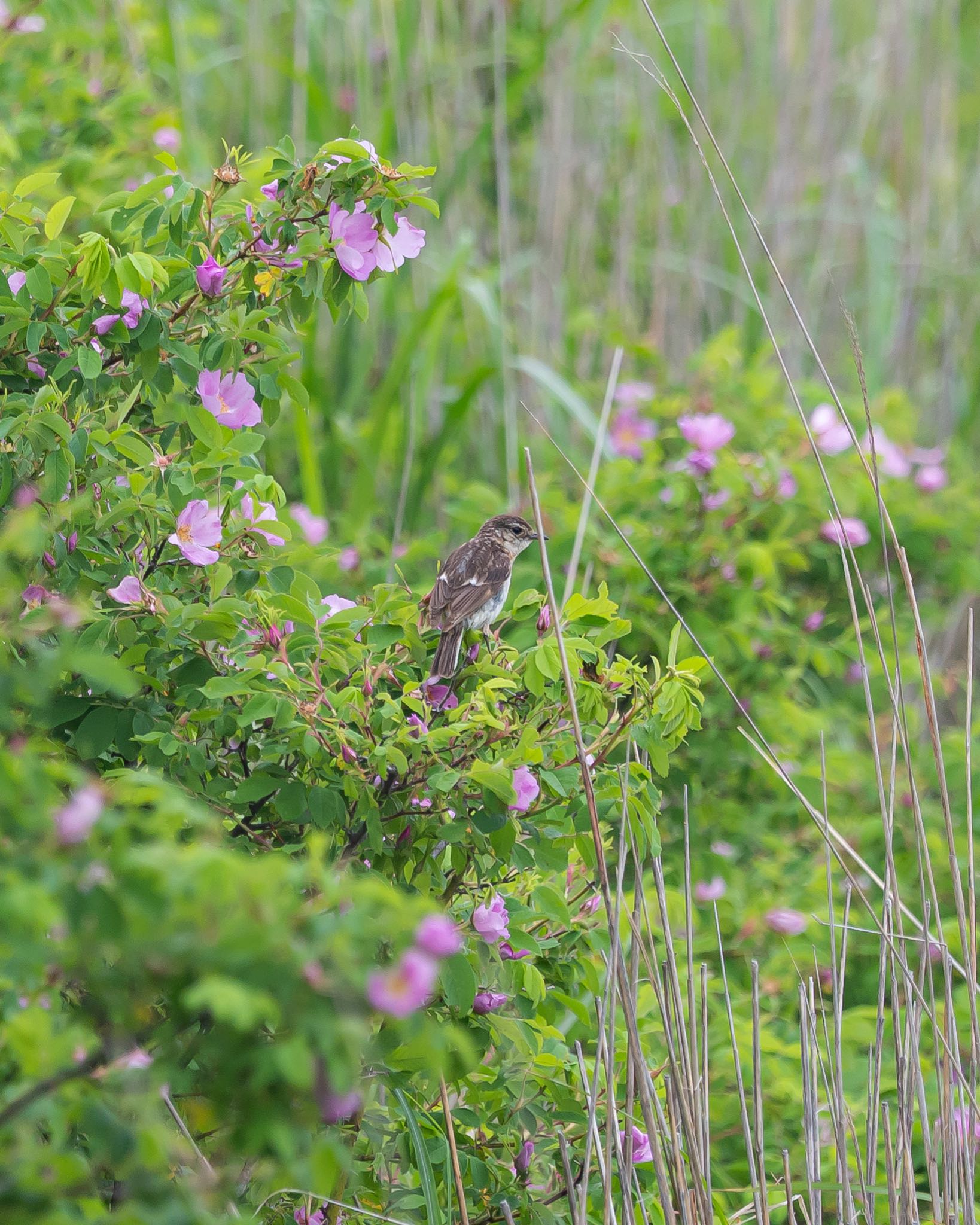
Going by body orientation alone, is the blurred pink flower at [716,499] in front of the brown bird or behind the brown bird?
in front

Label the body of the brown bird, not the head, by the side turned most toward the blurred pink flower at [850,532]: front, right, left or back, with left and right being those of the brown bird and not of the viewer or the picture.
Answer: front

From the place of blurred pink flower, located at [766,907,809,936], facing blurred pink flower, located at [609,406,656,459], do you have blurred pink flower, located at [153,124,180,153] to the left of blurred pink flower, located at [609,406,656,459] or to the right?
left

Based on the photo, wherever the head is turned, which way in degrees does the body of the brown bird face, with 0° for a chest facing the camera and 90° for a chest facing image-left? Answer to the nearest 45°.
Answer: approximately 225°

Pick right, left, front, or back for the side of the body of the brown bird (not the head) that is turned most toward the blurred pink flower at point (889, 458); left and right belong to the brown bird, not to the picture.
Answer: front

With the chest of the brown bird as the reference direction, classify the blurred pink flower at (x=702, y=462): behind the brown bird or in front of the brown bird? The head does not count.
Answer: in front

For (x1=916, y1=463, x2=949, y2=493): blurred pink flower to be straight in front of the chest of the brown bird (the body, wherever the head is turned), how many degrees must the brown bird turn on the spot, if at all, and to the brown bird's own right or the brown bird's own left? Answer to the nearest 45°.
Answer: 0° — it already faces it

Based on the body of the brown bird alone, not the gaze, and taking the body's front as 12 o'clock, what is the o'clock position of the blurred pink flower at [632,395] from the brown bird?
The blurred pink flower is roughly at 11 o'clock from the brown bird.
